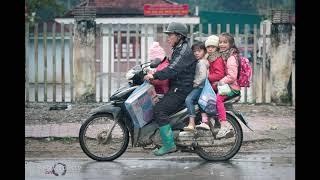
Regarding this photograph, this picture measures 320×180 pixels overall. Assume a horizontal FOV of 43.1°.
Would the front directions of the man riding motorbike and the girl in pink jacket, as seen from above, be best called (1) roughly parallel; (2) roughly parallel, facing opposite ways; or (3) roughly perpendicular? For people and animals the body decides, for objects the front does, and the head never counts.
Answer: roughly parallel

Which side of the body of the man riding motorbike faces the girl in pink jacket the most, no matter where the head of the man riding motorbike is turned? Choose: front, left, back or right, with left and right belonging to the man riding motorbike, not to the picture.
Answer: back

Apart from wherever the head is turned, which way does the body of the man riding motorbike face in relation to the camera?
to the viewer's left

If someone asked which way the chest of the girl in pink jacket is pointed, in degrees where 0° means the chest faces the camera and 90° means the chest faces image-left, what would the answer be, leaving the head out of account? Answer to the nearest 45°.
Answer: approximately 90°

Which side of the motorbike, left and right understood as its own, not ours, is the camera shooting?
left
